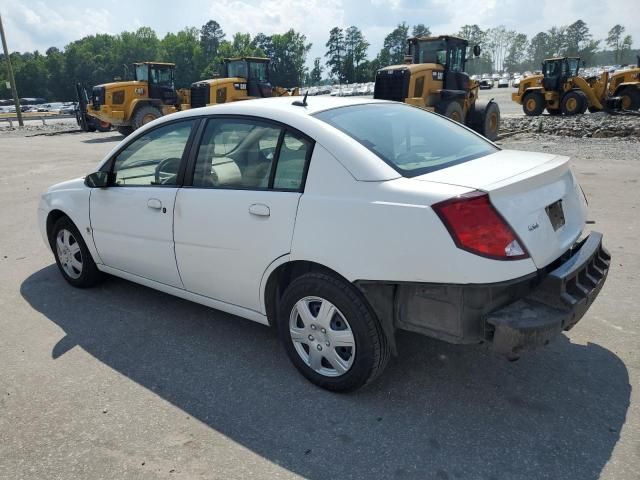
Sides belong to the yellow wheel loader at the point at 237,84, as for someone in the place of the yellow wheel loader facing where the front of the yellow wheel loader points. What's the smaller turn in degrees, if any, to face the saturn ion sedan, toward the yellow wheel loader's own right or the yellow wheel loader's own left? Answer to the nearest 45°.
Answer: approximately 135° to the yellow wheel loader's own right

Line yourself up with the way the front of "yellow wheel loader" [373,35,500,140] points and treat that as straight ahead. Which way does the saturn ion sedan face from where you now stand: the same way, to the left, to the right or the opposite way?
to the left

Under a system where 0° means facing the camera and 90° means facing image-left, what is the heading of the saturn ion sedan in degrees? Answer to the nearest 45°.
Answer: approximately 135°

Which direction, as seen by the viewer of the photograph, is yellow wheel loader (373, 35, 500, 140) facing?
facing away from the viewer and to the right of the viewer

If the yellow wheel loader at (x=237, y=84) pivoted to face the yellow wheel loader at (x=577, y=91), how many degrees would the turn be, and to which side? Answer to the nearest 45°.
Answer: approximately 45° to its right

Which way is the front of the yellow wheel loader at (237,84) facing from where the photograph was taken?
facing away from the viewer and to the right of the viewer

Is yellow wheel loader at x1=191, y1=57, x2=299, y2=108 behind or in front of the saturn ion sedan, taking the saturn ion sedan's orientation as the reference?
in front

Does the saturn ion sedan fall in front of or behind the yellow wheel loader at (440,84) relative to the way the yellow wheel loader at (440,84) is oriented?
behind

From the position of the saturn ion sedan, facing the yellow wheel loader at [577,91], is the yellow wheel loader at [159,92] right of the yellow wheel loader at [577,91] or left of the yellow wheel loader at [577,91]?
left

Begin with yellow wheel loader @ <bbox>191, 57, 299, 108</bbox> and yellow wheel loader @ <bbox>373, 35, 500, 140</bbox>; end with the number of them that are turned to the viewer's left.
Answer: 0

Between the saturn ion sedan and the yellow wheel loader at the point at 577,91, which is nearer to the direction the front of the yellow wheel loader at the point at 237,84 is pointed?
the yellow wheel loader

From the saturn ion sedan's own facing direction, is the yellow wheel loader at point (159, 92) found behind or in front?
in front

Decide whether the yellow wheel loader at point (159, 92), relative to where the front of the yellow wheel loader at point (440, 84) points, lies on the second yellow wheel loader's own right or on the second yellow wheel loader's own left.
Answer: on the second yellow wheel loader's own left
